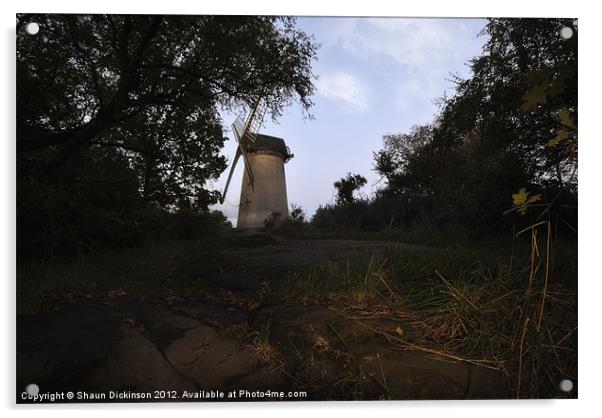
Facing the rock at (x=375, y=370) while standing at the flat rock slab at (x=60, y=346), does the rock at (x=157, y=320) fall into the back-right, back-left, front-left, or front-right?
front-left

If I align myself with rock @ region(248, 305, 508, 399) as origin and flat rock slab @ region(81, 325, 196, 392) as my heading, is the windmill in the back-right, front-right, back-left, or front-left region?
front-right

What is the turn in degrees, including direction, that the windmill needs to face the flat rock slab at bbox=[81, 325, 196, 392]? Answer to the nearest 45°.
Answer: approximately 45° to its left

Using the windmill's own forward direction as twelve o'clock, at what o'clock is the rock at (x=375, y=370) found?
The rock is roughly at 10 o'clock from the windmill.

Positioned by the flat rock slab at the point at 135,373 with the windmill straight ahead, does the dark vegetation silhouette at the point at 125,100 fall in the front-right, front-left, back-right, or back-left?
front-left

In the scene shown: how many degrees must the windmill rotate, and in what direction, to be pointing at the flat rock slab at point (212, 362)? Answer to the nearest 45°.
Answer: approximately 45° to its left

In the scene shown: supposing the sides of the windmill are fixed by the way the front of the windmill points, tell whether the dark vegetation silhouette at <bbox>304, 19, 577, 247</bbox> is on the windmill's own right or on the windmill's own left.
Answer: on the windmill's own left

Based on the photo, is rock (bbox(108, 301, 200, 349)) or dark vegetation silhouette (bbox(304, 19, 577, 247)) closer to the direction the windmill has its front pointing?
the rock

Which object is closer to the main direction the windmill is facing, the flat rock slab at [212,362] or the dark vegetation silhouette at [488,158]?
the flat rock slab
